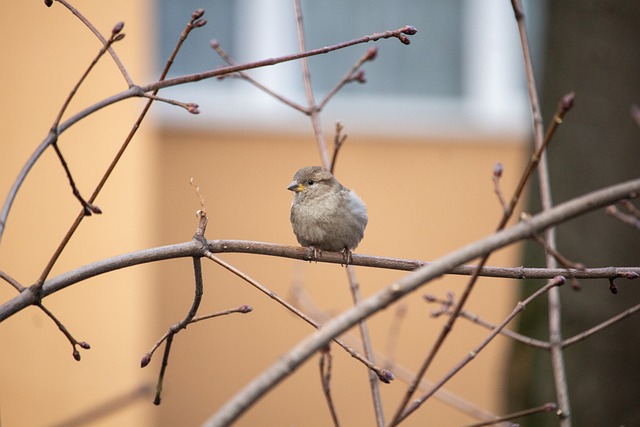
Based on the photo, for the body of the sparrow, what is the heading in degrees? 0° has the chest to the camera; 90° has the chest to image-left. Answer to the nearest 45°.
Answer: approximately 45°

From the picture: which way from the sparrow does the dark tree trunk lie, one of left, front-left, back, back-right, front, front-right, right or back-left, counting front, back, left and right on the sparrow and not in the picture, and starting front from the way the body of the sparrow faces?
back
